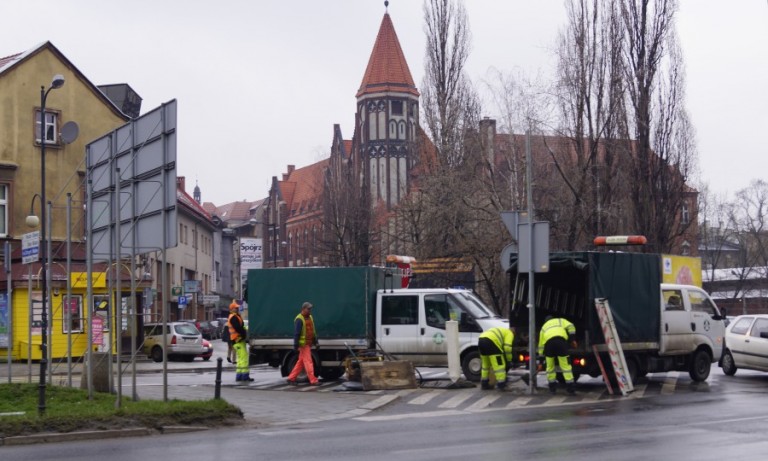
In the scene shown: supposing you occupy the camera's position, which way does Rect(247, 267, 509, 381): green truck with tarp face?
facing to the right of the viewer

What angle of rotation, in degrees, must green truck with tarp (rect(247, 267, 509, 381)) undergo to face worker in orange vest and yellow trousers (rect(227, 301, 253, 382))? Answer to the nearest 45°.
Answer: approximately 180°

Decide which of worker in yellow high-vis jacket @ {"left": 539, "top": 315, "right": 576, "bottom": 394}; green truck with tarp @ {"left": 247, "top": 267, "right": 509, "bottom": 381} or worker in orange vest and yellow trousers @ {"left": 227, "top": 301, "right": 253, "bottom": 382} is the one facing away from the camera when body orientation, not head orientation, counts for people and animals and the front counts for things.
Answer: the worker in yellow high-vis jacket

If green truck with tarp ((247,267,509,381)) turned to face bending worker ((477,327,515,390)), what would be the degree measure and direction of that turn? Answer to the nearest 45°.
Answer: approximately 45° to its right

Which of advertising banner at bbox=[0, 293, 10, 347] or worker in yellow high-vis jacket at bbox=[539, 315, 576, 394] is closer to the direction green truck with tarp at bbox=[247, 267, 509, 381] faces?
the worker in yellow high-vis jacket

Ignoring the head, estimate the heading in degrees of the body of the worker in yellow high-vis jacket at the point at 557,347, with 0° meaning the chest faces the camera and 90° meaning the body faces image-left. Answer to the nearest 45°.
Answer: approximately 180°

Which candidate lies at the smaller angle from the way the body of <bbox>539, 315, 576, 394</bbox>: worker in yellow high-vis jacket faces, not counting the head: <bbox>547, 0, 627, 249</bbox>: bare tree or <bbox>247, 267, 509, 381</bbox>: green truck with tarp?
the bare tree

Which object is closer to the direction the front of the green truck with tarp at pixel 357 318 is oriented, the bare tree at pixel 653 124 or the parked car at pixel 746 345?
the parked car

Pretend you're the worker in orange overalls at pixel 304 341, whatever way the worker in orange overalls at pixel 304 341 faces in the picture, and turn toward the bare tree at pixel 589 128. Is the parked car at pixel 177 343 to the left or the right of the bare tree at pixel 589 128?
left

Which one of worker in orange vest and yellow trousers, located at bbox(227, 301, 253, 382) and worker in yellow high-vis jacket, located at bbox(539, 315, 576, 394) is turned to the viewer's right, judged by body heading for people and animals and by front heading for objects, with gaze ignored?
the worker in orange vest and yellow trousers

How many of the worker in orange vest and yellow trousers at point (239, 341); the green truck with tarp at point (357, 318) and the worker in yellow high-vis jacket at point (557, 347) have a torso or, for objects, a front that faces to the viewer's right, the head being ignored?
2

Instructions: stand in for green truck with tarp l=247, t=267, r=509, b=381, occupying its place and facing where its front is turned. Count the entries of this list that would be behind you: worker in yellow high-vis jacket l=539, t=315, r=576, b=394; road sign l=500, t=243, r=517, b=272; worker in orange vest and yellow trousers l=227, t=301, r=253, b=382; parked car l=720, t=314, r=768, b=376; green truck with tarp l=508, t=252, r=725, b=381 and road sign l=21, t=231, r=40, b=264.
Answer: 2

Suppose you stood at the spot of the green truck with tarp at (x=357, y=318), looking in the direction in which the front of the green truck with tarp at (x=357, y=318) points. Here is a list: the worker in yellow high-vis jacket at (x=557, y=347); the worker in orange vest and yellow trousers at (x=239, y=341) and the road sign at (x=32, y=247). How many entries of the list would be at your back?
2
